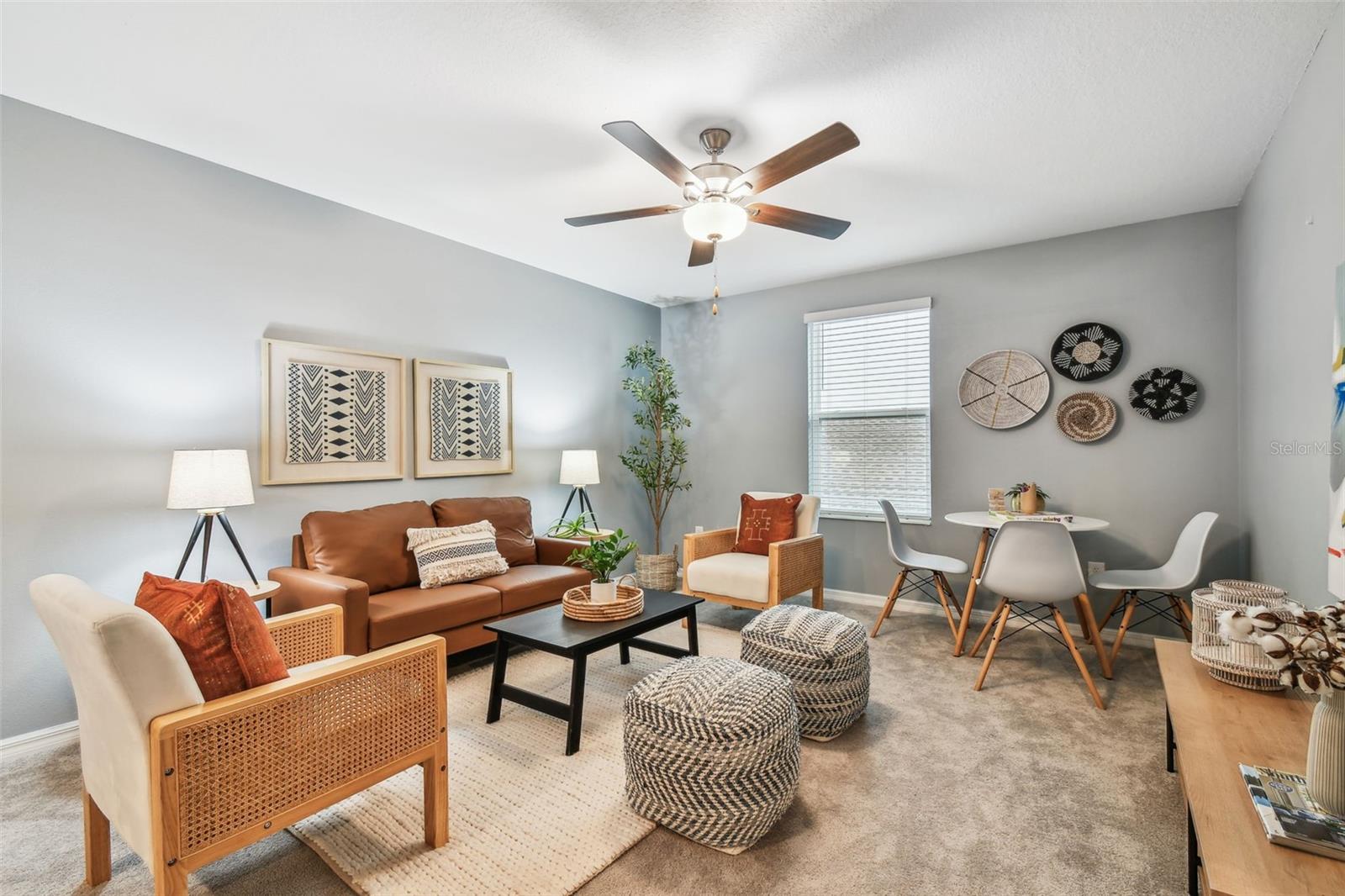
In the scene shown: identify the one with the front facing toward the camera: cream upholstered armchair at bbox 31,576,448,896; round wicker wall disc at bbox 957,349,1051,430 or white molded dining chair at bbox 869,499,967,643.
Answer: the round wicker wall disc

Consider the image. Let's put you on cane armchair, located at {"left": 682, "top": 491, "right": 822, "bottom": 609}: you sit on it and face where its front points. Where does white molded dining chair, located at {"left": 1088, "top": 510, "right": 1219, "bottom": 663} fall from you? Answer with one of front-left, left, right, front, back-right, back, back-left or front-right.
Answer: back-left

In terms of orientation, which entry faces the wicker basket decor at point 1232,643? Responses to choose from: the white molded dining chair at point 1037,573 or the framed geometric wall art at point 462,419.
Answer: the framed geometric wall art

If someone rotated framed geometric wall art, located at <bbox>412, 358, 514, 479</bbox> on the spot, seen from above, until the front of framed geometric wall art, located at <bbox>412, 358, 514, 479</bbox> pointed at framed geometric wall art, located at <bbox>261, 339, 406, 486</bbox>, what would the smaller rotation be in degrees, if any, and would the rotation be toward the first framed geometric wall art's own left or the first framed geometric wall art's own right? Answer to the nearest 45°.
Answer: approximately 90° to the first framed geometric wall art's own right

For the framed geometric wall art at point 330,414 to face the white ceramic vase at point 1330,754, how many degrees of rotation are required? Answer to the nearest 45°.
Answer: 0° — it already faces it

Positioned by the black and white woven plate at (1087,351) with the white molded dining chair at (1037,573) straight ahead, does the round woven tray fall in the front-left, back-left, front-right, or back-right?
front-right

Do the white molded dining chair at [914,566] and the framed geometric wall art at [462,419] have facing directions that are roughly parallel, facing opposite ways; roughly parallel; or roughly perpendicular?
roughly parallel

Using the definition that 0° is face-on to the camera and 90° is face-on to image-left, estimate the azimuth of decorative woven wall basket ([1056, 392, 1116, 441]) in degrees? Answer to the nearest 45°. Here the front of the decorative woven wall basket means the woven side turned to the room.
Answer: approximately 0°

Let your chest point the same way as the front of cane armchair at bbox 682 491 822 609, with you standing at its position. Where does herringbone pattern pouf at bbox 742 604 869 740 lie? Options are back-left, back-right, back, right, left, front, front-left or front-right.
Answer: front-left

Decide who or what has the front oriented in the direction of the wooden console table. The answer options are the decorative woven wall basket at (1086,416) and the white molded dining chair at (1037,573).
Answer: the decorative woven wall basket

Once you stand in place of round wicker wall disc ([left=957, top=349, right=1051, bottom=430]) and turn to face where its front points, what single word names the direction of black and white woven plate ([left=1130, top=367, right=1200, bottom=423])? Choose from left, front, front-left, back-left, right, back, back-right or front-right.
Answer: left

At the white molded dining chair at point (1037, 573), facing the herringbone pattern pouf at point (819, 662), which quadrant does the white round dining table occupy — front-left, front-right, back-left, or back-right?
back-right
